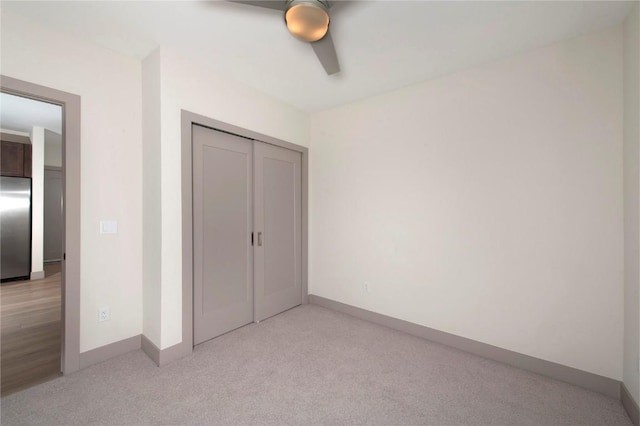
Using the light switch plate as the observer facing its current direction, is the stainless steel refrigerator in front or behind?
behind

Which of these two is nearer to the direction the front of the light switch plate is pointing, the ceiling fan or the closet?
the ceiling fan

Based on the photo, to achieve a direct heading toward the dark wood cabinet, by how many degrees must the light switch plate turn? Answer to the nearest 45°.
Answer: approximately 180°

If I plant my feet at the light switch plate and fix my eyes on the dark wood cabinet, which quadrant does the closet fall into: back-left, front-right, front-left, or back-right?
back-right

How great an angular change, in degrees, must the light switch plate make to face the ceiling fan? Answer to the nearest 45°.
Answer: approximately 45° to its left

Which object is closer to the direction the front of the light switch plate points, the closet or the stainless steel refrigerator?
the closet

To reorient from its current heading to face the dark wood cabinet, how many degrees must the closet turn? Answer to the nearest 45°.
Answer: approximately 180°

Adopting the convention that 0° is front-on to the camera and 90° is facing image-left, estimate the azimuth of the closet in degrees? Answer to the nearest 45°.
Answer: approximately 315°

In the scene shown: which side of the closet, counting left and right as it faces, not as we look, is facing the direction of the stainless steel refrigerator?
back

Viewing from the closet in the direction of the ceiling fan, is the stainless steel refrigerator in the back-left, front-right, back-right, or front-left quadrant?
back-right

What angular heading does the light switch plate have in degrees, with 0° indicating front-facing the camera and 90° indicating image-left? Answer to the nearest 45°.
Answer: approximately 0°

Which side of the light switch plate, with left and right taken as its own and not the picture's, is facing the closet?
left

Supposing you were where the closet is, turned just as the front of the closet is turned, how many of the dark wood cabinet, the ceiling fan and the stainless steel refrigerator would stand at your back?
2
